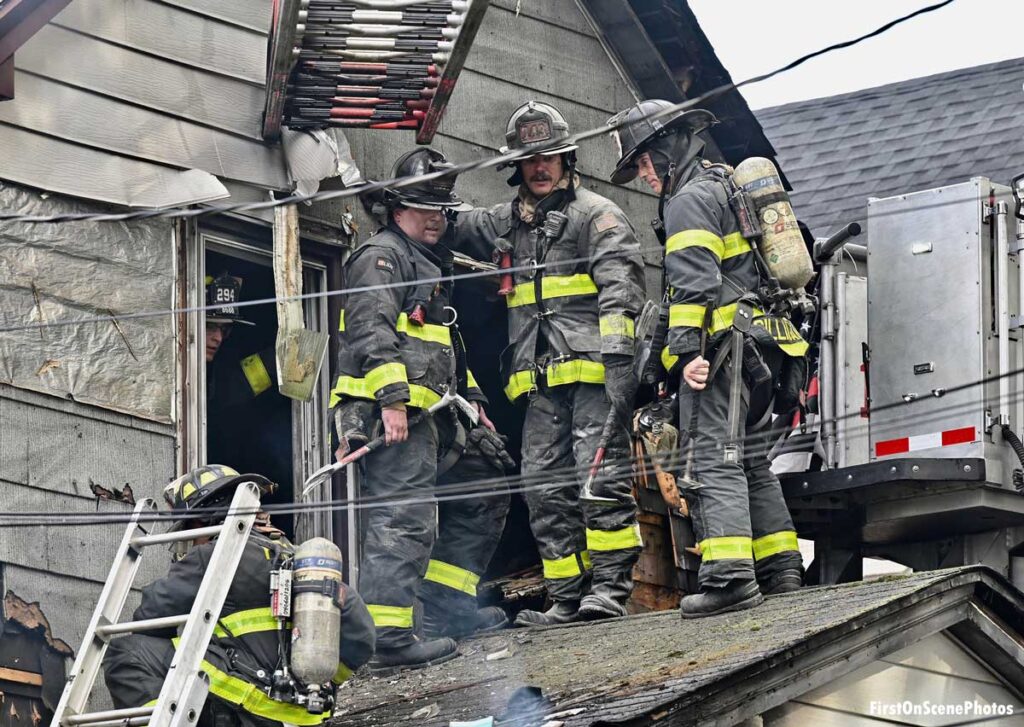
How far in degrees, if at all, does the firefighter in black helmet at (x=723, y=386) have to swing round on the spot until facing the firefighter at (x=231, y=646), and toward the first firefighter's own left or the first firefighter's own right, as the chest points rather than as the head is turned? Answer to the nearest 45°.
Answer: approximately 45° to the first firefighter's own left

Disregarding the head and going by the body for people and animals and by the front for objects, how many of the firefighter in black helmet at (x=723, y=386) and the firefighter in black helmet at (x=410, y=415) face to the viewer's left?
1

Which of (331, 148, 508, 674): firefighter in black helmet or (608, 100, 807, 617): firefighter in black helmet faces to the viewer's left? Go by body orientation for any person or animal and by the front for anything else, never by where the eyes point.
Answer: (608, 100, 807, 617): firefighter in black helmet

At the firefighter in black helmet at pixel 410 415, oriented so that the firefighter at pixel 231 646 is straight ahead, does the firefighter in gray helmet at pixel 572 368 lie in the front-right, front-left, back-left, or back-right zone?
back-left

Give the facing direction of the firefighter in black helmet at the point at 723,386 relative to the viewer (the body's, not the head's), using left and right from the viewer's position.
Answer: facing to the left of the viewer

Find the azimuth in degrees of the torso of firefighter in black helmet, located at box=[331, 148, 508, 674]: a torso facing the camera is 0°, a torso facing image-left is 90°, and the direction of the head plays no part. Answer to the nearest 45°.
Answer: approximately 315°

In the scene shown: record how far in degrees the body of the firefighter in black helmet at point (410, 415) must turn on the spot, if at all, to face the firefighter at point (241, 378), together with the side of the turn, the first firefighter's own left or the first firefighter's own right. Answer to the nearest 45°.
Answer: approximately 180°

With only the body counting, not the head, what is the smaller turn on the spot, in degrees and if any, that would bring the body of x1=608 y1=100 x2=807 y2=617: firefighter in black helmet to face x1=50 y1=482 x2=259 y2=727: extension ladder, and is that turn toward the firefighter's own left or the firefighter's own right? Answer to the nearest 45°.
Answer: approximately 45° to the firefighter's own left

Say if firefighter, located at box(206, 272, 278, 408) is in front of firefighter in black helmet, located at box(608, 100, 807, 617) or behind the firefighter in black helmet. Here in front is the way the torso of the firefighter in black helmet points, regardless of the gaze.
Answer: in front

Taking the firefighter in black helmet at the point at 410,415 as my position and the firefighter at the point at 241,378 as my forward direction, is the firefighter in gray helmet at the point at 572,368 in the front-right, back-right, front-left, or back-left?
back-right
